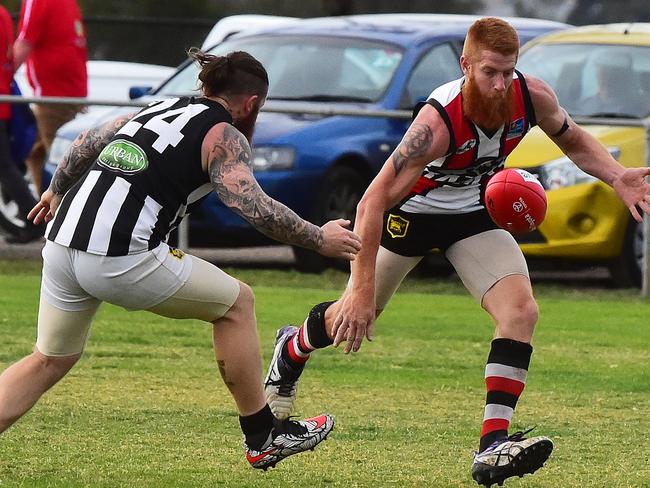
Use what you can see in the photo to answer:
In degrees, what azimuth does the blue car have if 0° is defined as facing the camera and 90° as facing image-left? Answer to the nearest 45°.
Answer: approximately 45°

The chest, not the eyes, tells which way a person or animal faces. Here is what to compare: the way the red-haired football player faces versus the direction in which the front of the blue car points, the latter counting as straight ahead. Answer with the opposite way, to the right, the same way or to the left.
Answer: to the left

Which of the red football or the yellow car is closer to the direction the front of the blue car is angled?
the red football

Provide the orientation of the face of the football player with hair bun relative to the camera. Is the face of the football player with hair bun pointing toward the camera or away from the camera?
away from the camera

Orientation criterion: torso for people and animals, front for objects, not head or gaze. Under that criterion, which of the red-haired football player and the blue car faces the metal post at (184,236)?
the blue car

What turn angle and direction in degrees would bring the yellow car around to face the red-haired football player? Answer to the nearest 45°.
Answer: approximately 45° to its left

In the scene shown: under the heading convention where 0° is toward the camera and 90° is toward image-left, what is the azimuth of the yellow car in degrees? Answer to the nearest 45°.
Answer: approximately 45°

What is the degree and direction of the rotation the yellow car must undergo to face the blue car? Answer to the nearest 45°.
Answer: approximately 45° to its right

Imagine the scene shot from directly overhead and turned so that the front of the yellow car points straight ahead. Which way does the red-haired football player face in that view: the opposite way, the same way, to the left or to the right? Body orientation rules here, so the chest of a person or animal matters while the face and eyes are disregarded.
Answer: to the left

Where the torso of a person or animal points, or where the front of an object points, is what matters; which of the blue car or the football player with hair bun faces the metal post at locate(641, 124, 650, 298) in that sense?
the football player with hair bun

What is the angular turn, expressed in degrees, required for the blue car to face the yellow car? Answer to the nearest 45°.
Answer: approximately 135° to its left

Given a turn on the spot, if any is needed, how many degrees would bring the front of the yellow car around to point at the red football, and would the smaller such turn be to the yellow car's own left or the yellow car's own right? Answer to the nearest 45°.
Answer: approximately 45° to the yellow car's own left

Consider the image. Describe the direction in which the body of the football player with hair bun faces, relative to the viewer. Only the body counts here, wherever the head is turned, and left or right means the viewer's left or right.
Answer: facing away from the viewer and to the right of the viewer
